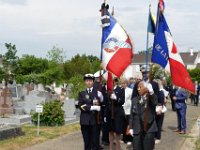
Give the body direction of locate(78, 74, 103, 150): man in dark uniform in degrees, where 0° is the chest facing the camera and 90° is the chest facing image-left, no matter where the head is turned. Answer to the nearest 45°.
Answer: approximately 0°

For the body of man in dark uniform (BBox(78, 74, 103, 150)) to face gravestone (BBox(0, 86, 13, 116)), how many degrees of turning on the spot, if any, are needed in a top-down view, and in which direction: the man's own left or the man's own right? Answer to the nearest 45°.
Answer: approximately 135° to the man's own right

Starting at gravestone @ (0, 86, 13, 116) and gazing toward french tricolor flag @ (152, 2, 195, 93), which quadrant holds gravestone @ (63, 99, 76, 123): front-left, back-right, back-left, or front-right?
front-left

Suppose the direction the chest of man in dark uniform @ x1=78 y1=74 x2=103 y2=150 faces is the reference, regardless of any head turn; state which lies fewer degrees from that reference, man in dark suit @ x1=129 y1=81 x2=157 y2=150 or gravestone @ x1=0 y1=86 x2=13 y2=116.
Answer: the man in dark suit

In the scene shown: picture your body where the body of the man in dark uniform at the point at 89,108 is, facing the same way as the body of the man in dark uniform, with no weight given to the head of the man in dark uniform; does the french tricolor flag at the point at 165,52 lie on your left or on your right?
on your left

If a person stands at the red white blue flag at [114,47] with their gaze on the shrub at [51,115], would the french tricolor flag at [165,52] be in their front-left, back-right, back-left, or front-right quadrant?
back-right

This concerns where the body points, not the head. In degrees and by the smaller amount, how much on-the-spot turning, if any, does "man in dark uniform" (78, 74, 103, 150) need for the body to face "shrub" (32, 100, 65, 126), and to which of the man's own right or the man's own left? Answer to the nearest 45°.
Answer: approximately 180°

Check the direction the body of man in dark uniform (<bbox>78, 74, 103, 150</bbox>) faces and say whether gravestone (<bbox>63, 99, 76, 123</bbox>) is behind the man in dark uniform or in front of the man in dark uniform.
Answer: behind

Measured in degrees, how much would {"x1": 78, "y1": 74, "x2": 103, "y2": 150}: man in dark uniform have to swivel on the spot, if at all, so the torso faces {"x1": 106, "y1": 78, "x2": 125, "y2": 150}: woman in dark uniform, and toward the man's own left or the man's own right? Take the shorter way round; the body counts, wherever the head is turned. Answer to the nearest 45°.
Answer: approximately 135° to the man's own left

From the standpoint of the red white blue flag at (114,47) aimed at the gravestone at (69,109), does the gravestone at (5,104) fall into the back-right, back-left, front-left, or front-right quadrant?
front-left
